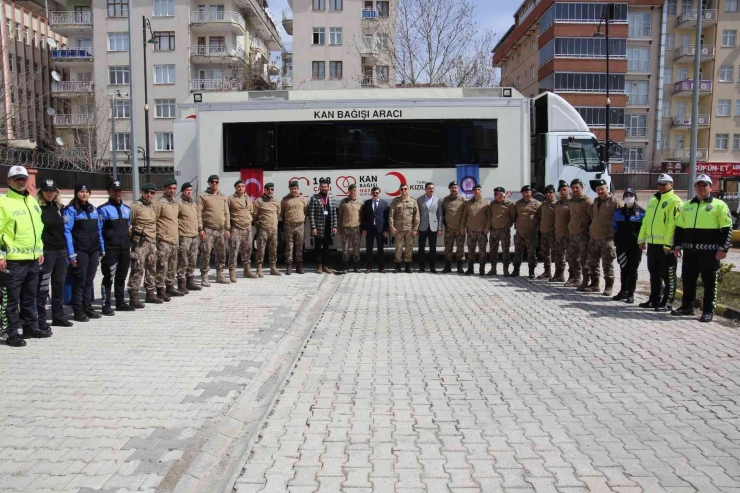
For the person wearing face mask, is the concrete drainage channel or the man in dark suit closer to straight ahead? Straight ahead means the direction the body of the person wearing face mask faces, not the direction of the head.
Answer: the concrete drainage channel

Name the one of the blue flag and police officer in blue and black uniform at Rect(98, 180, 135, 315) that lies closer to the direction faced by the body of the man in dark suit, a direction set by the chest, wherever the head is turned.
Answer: the police officer in blue and black uniform

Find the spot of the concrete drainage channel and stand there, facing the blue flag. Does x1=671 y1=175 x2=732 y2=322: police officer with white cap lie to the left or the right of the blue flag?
right

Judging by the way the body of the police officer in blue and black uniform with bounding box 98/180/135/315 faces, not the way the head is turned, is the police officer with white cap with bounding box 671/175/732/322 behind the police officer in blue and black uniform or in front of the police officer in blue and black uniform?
in front

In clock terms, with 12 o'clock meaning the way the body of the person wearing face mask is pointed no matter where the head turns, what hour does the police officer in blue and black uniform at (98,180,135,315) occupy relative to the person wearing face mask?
The police officer in blue and black uniform is roughly at 2 o'clock from the person wearing face mask.

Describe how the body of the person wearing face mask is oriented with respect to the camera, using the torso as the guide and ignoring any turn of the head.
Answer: toward the camera

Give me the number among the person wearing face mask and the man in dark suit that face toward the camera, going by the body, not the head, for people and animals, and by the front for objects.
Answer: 2

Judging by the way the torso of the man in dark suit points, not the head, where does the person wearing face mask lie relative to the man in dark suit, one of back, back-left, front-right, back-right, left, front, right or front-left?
front-left

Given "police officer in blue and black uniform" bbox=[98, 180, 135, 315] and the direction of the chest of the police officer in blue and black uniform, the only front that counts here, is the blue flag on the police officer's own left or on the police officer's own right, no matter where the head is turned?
on the police officer's own left

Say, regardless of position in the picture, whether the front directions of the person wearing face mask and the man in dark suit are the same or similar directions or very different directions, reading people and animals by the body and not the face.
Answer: same or similar directions

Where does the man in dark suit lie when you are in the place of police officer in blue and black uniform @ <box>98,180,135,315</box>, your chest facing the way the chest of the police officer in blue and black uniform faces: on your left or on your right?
on your left

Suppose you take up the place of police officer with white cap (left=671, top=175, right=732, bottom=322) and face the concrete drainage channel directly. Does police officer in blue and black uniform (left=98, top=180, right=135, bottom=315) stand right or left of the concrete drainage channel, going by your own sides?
right

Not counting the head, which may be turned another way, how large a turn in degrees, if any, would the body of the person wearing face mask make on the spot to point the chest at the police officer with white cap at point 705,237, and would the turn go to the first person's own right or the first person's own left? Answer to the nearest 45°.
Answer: approximately 45° to the first person's own left

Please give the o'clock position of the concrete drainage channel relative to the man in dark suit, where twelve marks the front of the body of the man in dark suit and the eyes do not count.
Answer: The concrete drainage channel is roughly at 12 o'clock from the man in dark suit.

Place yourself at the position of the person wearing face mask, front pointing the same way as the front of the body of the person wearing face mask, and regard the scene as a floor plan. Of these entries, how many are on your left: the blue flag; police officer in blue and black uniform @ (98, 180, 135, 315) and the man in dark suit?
0

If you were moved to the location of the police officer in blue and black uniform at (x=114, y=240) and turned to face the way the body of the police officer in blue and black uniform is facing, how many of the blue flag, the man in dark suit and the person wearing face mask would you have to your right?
0

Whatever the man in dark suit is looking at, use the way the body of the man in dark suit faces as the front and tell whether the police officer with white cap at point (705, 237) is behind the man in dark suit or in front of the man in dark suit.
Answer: in front

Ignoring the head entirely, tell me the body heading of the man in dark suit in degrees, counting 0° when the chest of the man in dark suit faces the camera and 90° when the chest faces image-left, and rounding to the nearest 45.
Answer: approximately 0°
